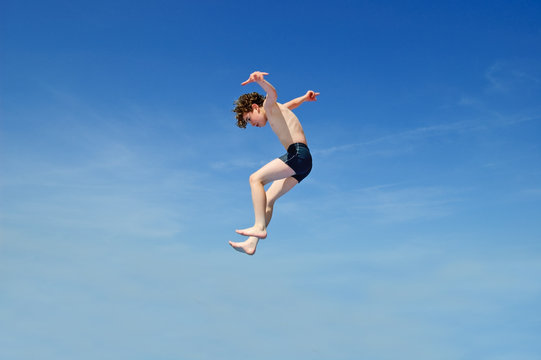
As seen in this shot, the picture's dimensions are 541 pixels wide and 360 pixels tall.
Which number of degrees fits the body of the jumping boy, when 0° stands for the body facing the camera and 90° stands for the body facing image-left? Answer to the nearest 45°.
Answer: approximately 90°
